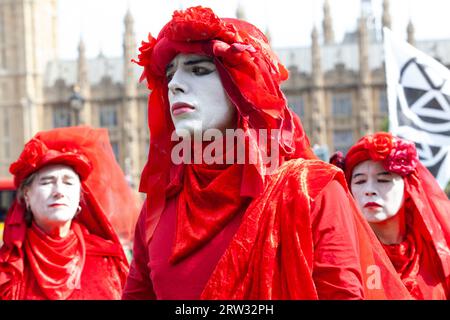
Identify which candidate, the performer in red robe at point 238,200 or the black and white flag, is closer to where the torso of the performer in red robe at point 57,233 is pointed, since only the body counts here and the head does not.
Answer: the performer in red robe

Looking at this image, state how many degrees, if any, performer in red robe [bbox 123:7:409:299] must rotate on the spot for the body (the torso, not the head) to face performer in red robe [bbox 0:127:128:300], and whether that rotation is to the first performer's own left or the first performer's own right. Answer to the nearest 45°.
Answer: approximately 90° to the first performer's own right

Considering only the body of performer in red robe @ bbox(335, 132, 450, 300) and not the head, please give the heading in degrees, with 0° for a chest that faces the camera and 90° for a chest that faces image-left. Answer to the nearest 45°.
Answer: approximately 45°

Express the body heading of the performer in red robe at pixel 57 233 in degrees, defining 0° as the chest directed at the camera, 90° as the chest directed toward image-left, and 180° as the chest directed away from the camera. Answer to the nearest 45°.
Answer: approximately 0°

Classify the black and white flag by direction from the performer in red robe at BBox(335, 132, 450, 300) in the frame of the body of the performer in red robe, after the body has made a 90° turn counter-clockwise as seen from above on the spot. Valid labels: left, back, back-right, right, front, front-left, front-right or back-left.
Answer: back-left

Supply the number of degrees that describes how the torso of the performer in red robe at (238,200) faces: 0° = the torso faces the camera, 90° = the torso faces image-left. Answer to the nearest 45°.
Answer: approximately 45°
